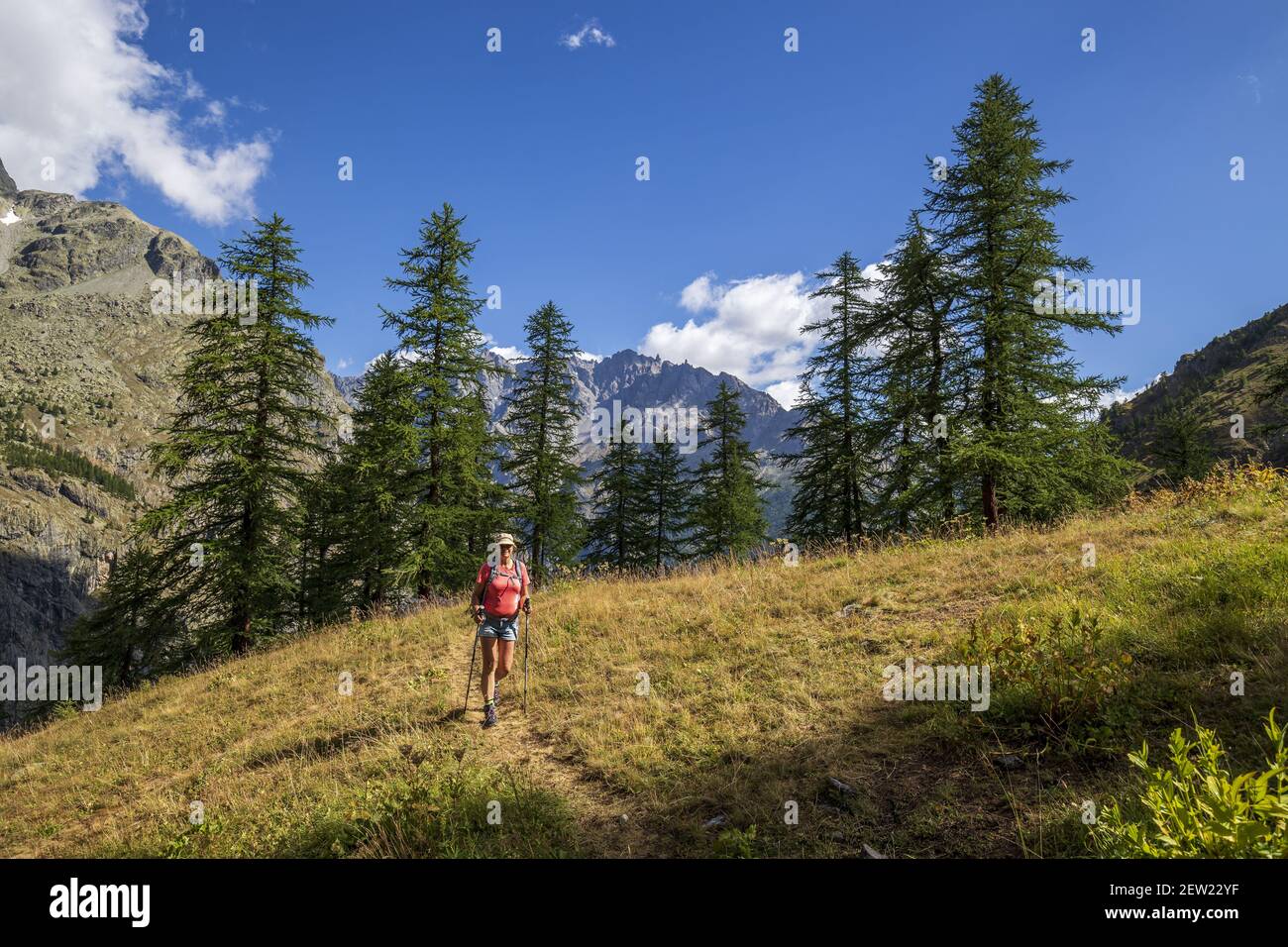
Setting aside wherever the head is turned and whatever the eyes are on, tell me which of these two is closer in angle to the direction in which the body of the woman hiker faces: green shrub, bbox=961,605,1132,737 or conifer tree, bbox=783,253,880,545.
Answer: the green shrub

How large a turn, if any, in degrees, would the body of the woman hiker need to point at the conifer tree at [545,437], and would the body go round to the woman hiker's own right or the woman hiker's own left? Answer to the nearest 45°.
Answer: approximately 180°

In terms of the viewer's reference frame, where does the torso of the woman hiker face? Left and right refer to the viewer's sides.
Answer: facing the viewer

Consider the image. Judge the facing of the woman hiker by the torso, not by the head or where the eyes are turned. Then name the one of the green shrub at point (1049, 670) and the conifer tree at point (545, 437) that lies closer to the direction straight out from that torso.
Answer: the green shrub

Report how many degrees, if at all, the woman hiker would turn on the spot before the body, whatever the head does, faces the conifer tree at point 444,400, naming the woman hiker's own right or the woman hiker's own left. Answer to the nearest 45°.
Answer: approximately 180°
